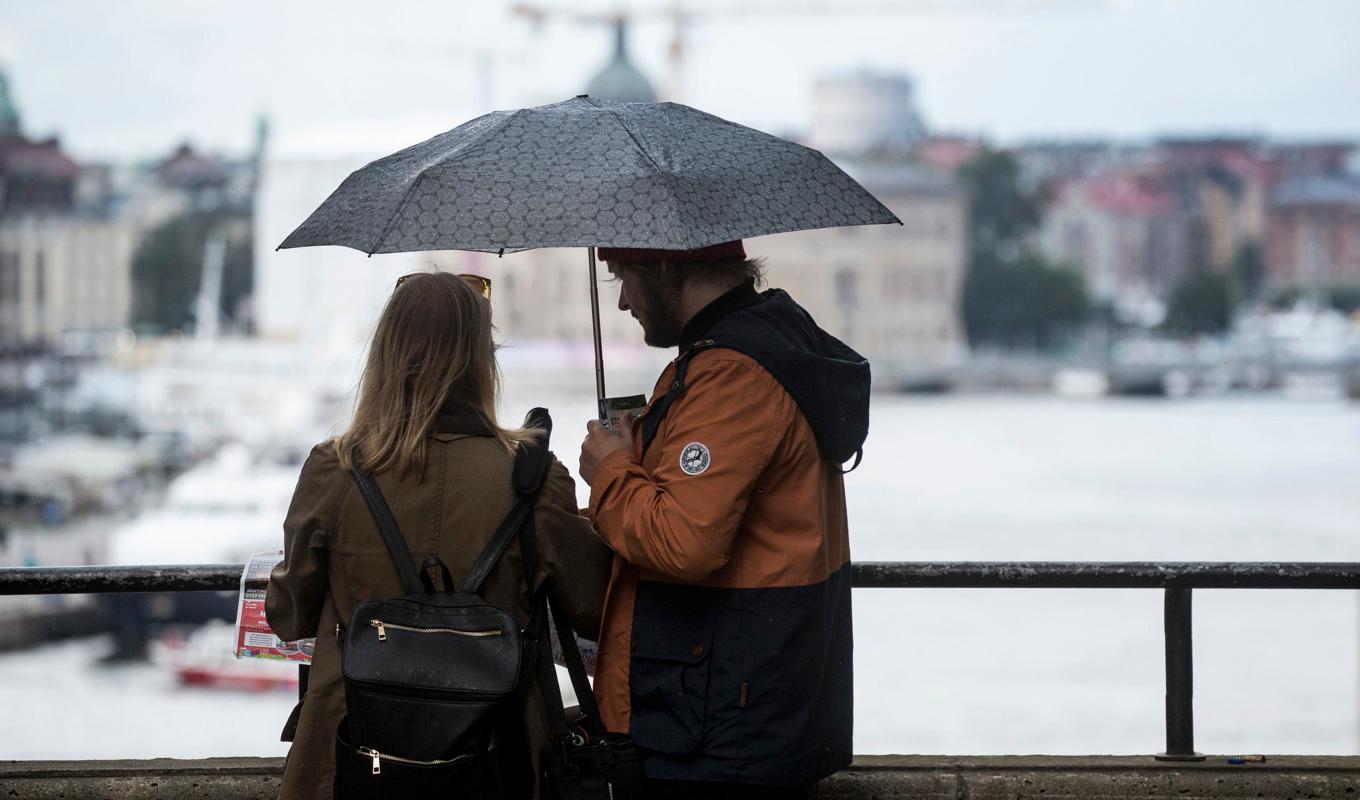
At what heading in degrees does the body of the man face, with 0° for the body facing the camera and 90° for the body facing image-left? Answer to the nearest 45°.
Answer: approximately 90°

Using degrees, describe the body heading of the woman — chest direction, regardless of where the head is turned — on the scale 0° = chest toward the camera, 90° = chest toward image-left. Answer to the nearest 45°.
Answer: approximately 180°

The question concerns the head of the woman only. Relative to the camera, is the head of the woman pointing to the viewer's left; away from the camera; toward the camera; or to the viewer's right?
away from the camera

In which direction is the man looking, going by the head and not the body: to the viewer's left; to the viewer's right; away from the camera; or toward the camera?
to the viewer's left

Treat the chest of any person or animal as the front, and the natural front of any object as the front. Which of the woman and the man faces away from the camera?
the woman

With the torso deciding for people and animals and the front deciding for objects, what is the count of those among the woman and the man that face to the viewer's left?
1
